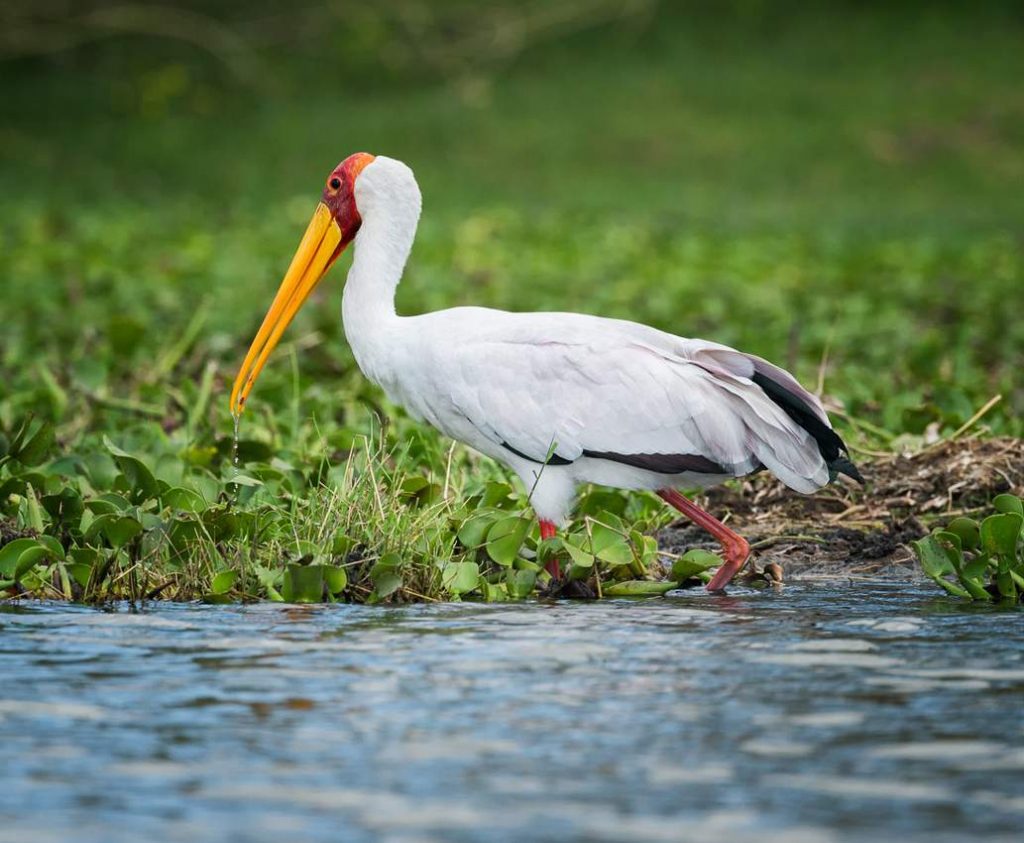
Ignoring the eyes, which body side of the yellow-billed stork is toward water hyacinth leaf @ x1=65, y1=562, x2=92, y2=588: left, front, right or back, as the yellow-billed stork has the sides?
front

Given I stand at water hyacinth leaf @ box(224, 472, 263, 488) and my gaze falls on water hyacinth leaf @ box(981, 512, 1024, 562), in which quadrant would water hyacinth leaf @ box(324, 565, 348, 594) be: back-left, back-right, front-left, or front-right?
front-right

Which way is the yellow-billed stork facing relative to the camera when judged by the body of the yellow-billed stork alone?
to the viewer's left

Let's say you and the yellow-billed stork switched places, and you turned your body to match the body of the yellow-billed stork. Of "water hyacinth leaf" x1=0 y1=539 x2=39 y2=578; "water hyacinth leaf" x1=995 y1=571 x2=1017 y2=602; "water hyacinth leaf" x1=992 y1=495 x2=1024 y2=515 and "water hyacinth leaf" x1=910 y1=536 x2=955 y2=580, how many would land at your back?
3

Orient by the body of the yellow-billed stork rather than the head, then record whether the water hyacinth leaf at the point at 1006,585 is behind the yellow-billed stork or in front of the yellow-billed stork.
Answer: behind

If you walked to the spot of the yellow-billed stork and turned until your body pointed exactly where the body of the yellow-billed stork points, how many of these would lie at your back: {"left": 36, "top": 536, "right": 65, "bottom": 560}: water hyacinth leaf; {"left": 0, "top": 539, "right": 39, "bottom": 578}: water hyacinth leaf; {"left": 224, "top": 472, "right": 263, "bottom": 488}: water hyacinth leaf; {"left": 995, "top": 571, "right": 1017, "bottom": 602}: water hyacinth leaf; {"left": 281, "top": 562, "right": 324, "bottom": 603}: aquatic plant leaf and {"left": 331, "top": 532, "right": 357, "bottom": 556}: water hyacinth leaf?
1

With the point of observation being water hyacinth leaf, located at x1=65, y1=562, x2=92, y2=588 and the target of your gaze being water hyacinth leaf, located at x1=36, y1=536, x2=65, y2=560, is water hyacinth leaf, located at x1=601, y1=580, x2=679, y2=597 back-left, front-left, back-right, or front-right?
back-right
